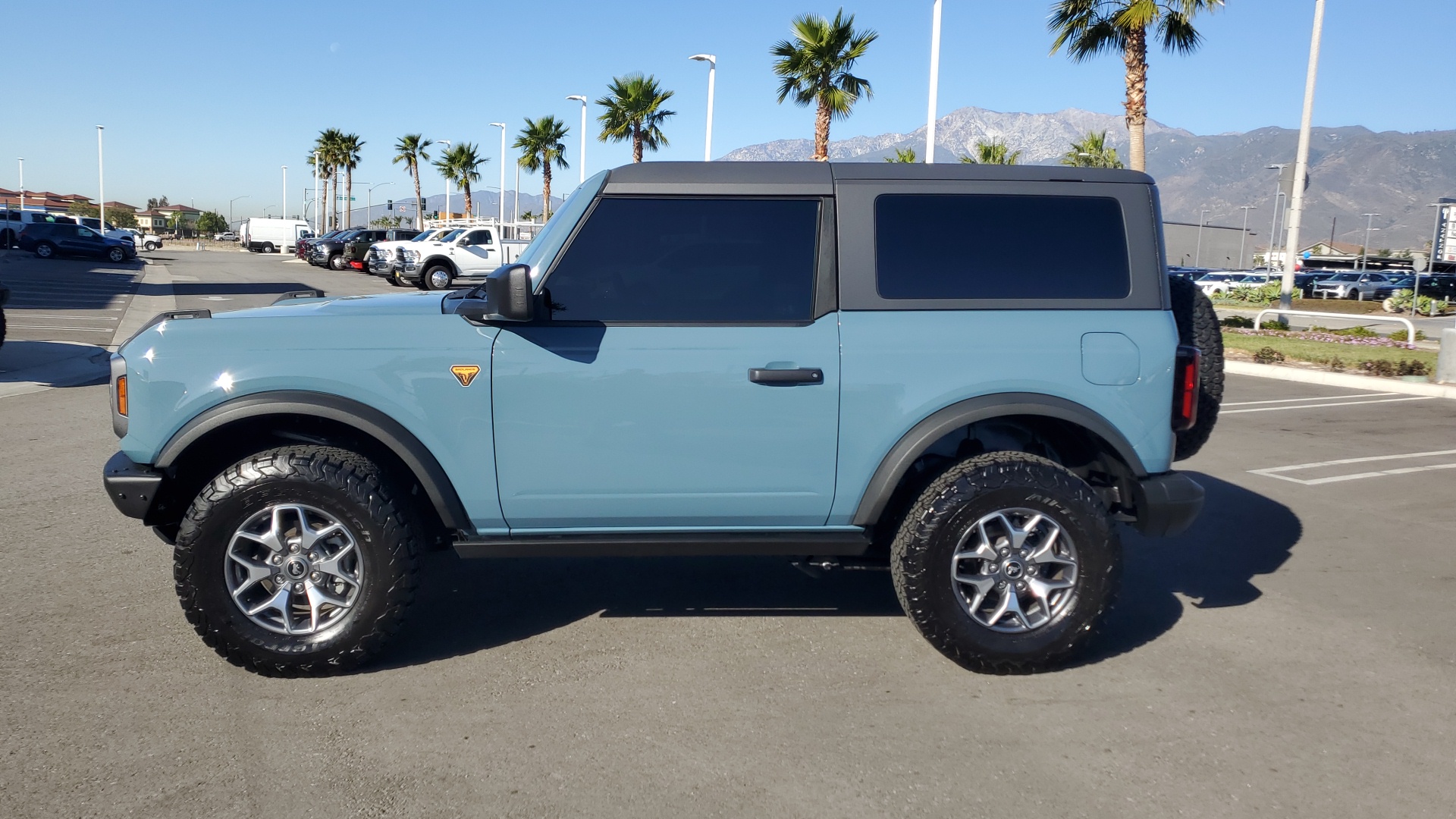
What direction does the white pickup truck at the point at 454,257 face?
to the viewer's left

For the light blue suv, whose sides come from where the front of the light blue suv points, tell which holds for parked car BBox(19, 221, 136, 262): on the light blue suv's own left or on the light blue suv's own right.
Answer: on the light blue suv's own right

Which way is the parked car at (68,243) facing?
to the viewer's right

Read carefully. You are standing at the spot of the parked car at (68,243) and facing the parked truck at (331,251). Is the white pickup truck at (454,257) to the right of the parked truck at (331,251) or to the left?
right

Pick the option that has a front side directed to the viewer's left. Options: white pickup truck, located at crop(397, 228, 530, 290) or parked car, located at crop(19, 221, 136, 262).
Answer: the white pickup truck

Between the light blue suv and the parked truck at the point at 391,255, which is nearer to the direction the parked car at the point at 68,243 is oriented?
the parked truck

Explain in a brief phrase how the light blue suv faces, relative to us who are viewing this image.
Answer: facing to the left of the viewer

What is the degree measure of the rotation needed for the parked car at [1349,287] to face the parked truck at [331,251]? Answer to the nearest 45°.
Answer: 0° — it already faces it

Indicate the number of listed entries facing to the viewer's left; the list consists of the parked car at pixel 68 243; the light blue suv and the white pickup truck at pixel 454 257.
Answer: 2

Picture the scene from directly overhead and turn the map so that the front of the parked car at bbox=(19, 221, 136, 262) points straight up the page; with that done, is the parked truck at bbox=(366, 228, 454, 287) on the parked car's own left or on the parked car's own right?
on the parked car's own right

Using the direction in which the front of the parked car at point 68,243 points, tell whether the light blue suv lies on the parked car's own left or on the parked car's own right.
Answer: on the parked car's own right

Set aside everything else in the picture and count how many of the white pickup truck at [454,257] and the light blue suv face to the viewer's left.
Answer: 2

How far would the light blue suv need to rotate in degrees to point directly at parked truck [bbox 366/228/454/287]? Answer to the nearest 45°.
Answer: approximately 90° to its right

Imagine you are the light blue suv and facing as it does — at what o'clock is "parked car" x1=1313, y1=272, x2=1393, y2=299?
The parked car is roughly at 4 o'clock from the light blue suv.
